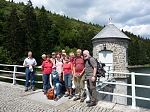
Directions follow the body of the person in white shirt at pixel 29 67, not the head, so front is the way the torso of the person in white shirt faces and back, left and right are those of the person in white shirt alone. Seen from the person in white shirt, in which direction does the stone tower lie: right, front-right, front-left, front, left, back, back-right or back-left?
back-left

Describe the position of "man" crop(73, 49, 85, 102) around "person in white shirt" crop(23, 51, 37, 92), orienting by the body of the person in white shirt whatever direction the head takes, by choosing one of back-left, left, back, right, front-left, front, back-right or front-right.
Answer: front-left

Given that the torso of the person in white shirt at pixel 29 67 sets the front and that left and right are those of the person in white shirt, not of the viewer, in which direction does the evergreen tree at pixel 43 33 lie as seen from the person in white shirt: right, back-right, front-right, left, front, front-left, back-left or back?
back

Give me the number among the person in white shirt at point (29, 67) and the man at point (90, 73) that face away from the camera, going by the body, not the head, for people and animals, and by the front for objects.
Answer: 0

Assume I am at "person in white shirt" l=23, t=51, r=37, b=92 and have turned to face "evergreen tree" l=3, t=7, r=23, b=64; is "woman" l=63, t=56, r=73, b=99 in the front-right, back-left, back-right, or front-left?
back-right

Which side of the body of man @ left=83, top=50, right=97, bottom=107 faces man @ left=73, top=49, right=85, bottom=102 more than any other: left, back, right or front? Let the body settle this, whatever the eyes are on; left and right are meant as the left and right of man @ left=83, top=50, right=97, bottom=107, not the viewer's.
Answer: right

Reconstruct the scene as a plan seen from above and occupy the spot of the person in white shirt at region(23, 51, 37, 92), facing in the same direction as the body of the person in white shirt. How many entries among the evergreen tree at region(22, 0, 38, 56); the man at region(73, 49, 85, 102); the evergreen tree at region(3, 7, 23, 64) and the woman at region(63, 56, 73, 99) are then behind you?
2

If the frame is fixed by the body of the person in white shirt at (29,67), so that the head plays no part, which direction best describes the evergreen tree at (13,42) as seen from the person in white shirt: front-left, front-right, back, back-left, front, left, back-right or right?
back

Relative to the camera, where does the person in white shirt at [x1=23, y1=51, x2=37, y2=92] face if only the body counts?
toward the camera

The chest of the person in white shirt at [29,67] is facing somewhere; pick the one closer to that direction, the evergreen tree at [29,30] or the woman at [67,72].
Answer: the woman

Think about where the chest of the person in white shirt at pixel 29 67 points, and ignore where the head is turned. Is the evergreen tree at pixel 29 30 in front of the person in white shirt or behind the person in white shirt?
behind

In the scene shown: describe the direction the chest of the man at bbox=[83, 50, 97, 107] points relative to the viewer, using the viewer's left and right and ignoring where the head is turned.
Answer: facing the viewer and to the left of the viewer

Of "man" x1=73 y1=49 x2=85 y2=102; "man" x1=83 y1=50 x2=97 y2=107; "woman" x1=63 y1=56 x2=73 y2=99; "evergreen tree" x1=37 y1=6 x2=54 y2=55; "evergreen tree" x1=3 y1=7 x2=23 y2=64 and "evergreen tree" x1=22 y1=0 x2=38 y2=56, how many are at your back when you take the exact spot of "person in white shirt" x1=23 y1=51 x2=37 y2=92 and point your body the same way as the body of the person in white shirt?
3

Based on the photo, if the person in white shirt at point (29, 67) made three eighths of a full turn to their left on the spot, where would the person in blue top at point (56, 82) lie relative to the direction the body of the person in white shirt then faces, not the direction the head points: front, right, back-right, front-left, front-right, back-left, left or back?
right

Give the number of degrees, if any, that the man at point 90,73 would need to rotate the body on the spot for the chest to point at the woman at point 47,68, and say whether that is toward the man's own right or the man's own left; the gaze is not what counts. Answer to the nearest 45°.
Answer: approximately 90° to the man's own right
